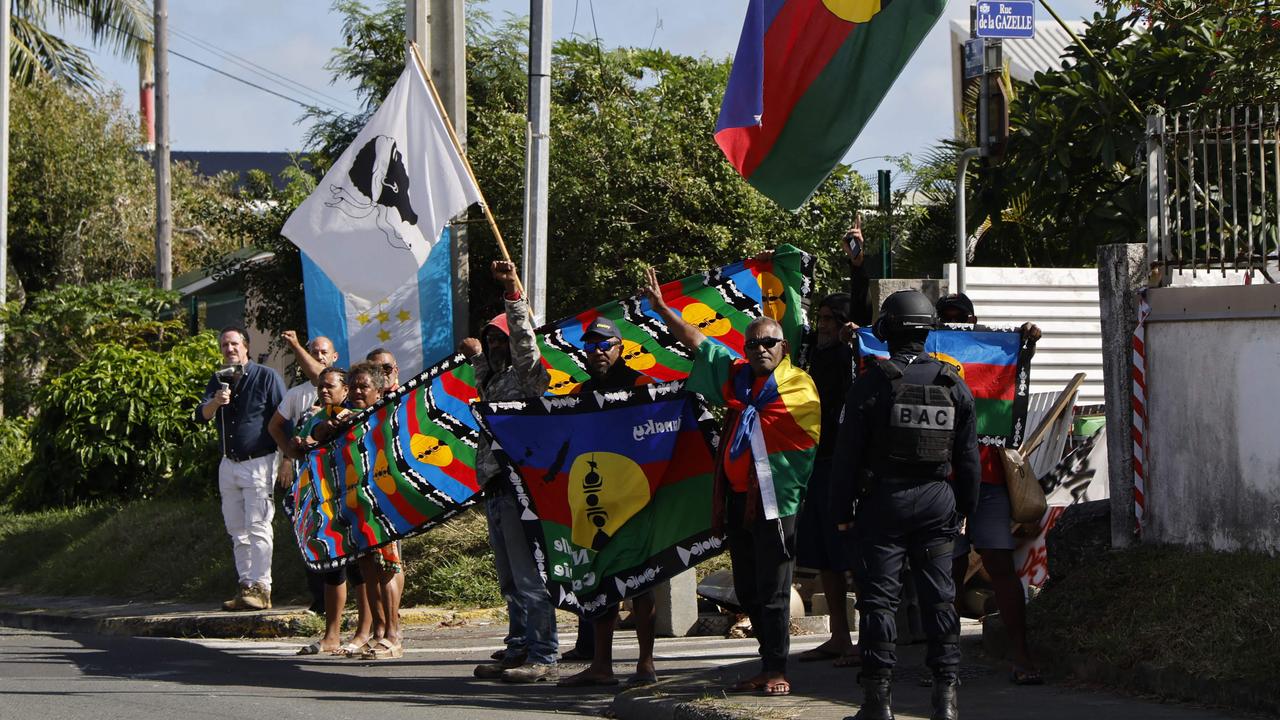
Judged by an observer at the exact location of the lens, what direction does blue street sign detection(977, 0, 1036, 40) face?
facing the viewer

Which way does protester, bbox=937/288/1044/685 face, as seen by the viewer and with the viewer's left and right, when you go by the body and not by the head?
facing the viewer

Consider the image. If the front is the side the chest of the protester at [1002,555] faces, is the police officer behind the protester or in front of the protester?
in front

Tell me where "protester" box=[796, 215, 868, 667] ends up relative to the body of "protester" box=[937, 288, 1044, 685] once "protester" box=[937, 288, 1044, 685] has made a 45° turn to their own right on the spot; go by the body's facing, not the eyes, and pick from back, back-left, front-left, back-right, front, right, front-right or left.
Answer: right

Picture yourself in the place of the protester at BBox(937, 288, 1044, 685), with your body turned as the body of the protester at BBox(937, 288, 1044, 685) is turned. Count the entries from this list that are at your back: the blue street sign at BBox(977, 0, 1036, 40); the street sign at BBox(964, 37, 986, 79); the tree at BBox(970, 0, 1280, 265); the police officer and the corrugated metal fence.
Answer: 4

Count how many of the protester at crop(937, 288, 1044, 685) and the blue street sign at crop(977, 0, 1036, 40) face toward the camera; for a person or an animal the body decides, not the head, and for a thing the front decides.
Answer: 2

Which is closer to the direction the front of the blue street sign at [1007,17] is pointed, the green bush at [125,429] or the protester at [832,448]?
the protester

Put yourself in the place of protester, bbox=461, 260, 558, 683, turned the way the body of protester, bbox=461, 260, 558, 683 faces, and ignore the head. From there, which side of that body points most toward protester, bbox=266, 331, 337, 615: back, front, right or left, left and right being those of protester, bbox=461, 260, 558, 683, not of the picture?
right

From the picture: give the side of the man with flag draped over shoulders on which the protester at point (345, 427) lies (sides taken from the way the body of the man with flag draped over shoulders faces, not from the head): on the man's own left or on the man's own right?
on the man's own right

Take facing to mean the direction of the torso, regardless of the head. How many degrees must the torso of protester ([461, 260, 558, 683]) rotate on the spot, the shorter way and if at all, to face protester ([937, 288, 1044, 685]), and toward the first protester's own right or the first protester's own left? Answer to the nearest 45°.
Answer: approximately 90° to the first protester's own left

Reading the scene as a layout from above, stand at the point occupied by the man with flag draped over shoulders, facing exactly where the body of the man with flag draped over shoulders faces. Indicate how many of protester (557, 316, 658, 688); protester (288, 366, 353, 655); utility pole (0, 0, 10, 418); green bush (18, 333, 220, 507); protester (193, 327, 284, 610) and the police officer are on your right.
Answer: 5
